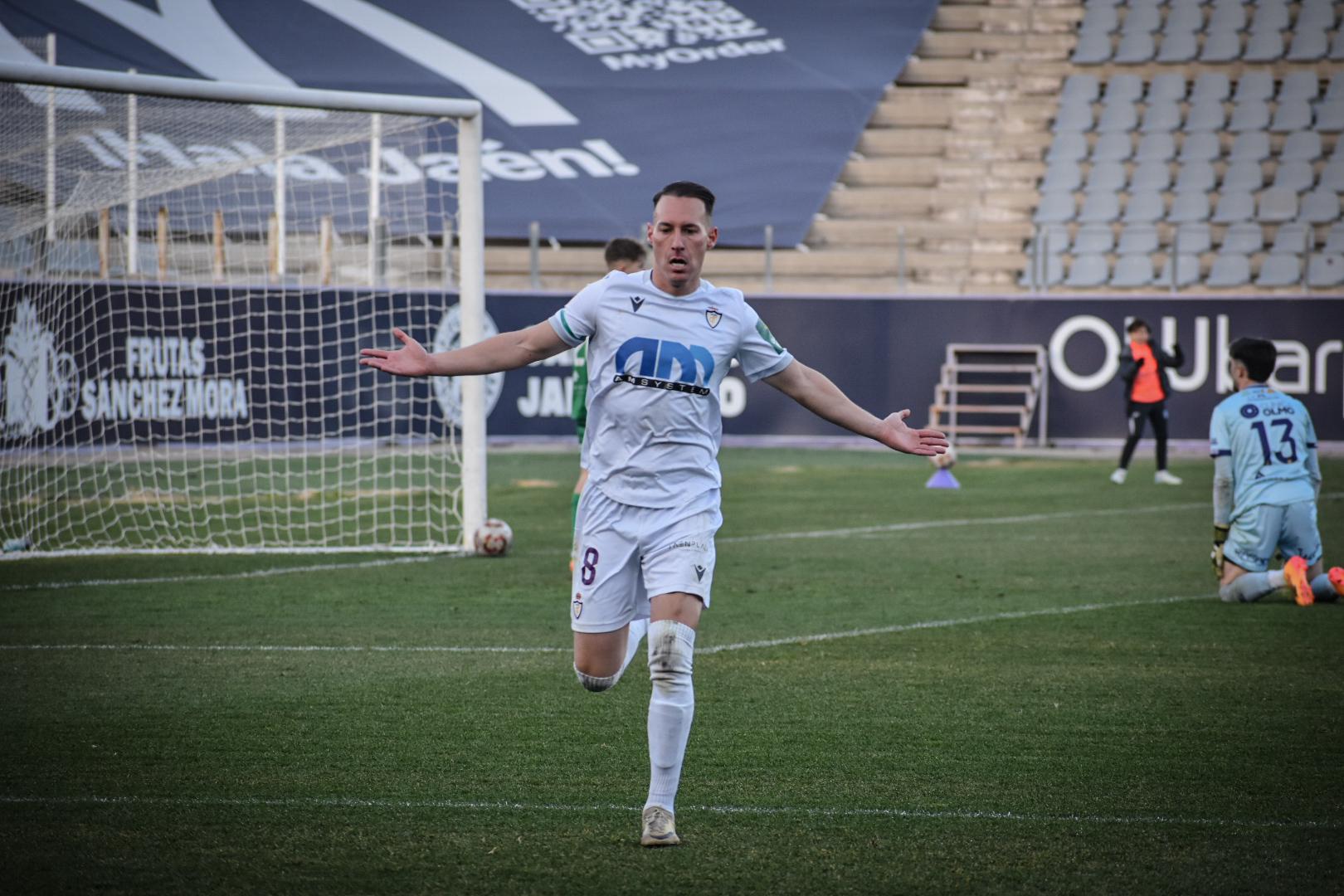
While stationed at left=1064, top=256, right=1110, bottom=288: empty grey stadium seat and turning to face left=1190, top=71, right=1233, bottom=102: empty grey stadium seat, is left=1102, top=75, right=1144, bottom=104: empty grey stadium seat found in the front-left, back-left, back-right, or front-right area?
front-left

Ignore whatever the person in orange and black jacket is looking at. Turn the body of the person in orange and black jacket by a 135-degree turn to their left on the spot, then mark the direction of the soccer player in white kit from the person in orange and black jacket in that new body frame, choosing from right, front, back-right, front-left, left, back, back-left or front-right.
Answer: back-right

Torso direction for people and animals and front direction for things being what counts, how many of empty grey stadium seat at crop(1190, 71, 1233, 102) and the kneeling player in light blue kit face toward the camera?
1

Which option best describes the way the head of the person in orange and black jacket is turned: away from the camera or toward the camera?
toward the camera

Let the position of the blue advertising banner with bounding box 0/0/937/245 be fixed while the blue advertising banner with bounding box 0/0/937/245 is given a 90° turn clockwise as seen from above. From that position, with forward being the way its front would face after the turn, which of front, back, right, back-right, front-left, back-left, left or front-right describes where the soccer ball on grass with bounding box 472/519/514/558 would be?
left

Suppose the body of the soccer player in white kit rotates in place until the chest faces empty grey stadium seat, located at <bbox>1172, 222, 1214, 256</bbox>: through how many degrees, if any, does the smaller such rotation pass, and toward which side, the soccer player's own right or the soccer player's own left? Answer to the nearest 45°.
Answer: approximately 135° to the soccer player's own left

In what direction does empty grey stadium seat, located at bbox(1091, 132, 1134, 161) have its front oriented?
toward the camera

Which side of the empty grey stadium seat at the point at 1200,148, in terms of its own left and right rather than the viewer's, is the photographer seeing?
front

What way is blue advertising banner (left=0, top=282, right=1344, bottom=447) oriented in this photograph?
toward the camera

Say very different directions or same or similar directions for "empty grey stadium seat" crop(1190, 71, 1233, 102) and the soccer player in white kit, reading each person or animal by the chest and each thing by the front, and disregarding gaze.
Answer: same or similar directions

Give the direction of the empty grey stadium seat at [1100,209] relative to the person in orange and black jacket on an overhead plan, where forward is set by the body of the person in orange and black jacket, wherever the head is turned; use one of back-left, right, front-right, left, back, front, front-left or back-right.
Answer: back

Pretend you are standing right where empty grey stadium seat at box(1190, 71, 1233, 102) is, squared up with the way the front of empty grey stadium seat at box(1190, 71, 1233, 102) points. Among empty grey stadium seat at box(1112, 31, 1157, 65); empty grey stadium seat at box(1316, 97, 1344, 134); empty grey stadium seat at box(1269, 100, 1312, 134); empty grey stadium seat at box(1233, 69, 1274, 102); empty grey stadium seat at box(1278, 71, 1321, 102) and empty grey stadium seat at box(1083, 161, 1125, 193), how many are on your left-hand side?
4

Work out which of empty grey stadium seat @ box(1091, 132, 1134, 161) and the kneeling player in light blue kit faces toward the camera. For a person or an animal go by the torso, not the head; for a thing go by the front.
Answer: the empty grey stadium seat

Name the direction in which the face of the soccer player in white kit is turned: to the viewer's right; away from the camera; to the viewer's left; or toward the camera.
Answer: toward the camera

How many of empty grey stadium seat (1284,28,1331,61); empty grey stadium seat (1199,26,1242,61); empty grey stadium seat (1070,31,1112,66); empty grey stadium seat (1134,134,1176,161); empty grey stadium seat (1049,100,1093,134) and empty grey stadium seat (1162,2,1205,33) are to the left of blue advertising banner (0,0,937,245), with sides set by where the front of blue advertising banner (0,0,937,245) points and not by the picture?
6

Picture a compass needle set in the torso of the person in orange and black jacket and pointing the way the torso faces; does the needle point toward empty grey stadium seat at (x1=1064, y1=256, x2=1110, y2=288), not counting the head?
no

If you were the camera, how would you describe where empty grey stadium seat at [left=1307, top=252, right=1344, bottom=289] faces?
facing the viewer
